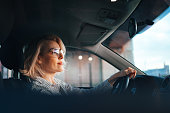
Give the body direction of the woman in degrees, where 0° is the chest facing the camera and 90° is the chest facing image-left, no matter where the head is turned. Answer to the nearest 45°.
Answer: approximately 270°

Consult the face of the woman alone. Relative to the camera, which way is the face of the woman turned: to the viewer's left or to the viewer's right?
to the viewer's right
